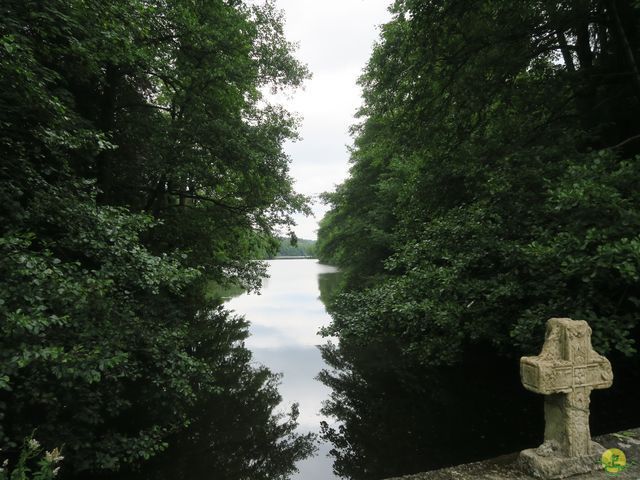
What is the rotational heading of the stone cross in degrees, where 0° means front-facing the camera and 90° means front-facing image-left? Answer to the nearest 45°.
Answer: approximately 315°

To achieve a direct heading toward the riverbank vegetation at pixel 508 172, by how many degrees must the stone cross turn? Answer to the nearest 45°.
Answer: approximately 135° to its left

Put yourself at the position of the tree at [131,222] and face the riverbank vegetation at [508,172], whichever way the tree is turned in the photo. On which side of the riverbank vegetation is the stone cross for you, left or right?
right

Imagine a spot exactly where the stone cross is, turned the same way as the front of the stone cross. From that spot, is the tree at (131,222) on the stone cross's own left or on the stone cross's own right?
on the stone cross's own right
